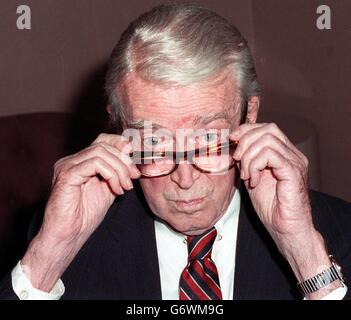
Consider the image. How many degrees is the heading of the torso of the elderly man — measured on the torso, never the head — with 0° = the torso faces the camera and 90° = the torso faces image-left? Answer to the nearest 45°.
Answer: approximately 0°
